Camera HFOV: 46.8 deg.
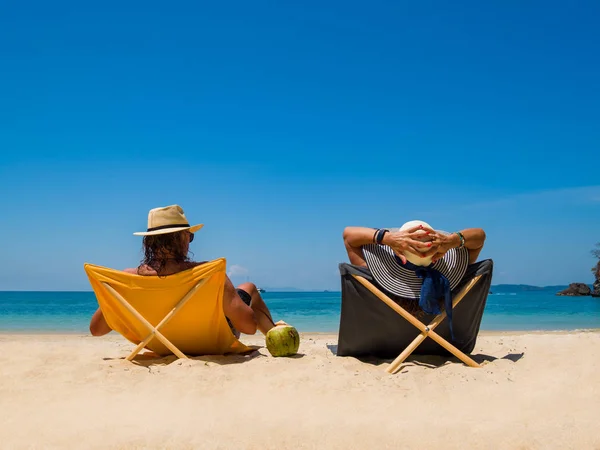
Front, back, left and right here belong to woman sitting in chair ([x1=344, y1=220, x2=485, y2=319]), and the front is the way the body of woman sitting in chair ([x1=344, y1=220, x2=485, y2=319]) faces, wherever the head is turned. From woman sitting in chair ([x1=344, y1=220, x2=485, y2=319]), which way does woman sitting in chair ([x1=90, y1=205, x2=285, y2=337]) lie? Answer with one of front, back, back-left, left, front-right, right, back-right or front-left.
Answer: left

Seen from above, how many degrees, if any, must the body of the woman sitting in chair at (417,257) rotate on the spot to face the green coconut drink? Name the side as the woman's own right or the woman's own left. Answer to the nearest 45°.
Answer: approximately 90° to the woman's own left

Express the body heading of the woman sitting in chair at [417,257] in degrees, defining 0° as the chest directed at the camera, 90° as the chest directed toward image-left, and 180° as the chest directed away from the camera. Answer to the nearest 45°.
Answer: approximately 180°

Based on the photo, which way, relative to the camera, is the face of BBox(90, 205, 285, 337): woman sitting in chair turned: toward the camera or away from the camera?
away from the camera

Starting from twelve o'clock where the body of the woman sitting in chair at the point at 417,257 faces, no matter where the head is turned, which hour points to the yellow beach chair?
The yellow beach chair is roughly at 9 o'clock from the woman sitting in chair.
